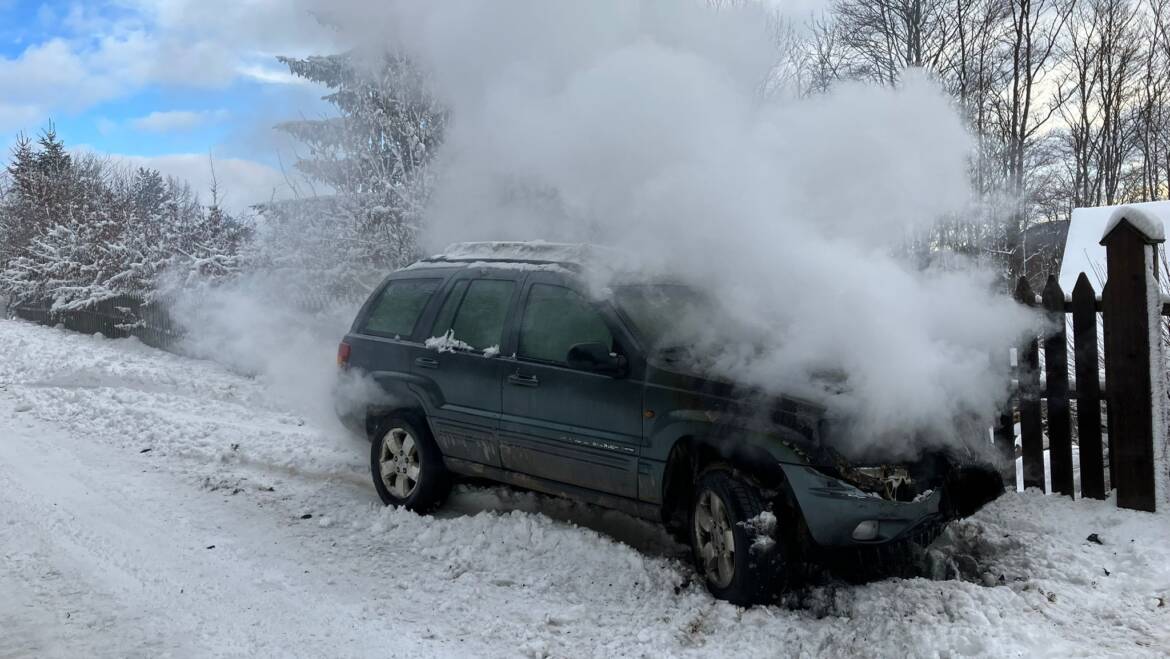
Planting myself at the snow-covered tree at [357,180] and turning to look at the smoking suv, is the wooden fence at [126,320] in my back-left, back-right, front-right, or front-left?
back-right

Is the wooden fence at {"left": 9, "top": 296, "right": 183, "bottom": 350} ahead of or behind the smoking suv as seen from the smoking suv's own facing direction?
behind

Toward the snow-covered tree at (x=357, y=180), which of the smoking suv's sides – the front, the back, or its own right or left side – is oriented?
back

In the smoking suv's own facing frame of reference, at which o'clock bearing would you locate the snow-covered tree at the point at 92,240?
The snow-covered tree is roughly at 6 o'clock from the smoking suv.

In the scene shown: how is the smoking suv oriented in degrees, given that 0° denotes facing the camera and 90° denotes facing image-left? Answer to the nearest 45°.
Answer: approximately 315°
